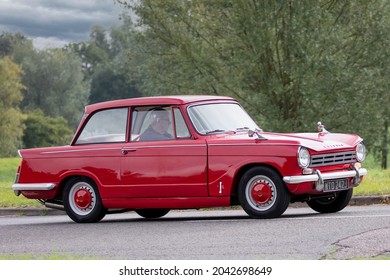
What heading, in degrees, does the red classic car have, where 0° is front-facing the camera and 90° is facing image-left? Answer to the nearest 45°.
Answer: approximately 315°
